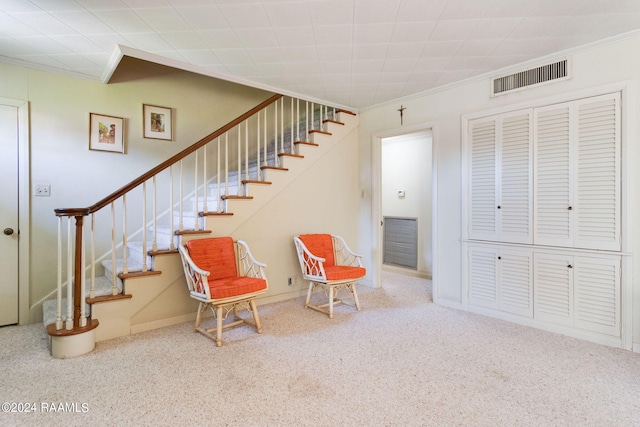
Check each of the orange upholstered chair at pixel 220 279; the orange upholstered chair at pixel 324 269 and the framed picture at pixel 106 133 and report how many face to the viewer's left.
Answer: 0

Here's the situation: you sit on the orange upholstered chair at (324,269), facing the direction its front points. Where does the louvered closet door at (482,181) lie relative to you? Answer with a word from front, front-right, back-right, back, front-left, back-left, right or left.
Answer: front-left

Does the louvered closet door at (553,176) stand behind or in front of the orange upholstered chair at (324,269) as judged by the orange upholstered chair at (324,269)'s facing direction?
in front

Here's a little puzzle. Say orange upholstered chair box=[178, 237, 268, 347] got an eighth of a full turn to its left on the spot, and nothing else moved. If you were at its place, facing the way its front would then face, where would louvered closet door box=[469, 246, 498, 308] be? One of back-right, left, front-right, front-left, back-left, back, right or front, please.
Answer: front

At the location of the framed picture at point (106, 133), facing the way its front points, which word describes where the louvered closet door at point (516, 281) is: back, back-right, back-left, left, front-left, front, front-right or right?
front-left

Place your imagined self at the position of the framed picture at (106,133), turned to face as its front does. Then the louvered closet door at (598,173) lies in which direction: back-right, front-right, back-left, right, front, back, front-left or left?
front-left

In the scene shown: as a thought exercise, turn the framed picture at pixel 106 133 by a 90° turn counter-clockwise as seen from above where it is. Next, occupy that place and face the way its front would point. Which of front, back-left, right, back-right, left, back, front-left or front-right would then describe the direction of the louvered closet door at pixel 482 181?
front-right

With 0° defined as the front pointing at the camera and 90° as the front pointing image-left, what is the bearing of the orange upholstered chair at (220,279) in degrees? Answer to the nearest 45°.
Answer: approximately 315°

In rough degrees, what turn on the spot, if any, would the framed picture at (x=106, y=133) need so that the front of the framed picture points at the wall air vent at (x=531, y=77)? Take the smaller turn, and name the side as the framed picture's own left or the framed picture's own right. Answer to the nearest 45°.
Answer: approximately 45° to the framed picture's own left

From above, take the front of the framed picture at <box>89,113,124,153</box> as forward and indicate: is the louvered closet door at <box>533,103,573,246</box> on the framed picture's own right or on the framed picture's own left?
on the framed picture's own left

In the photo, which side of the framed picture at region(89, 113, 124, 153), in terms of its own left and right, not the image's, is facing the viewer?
front

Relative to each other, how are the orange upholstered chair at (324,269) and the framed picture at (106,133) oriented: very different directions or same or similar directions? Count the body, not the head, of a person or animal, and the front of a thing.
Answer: same or similar directions

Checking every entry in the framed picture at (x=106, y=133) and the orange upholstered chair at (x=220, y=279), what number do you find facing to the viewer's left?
0

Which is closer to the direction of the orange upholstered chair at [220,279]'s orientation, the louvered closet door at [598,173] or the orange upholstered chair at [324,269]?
the louvered closet door
